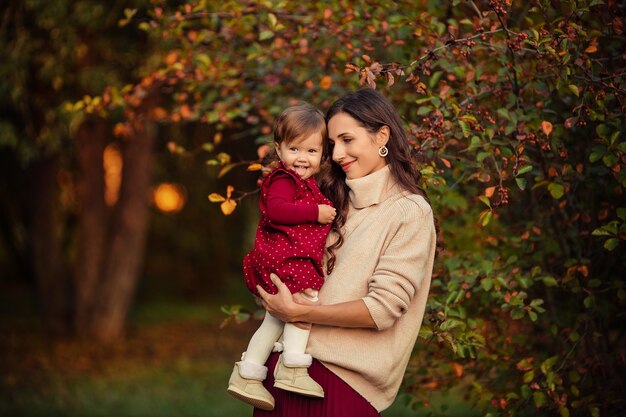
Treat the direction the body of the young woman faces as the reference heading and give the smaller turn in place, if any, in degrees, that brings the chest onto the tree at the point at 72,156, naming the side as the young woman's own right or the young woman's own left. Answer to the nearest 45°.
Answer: approximately 90° to the young woman's own right

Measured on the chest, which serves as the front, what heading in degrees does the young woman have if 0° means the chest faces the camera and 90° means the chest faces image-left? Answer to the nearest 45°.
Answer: approximately 45°
